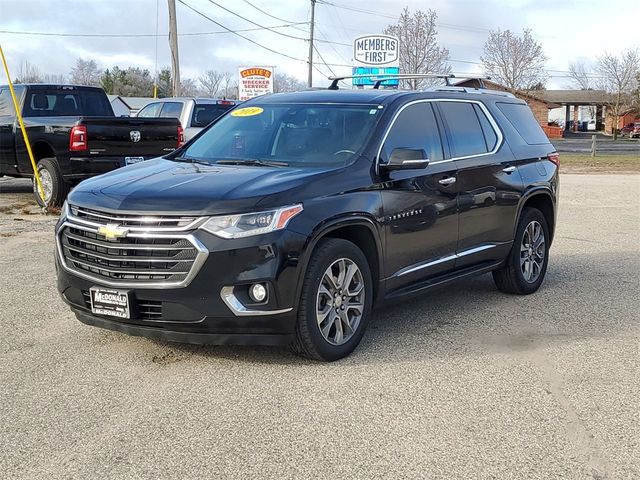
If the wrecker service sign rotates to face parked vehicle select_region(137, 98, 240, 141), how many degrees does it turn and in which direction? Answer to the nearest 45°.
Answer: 0° — it already faces it

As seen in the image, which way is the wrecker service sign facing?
toward the camera

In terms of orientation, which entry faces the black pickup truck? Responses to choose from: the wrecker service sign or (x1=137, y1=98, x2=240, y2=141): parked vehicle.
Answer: the wrecker service sign

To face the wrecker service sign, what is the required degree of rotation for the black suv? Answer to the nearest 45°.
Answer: approximately 135° to its right

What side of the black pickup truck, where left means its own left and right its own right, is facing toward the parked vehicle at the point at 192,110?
right

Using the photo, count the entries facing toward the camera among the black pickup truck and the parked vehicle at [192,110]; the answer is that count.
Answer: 0

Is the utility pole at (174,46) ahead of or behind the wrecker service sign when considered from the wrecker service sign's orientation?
ahead

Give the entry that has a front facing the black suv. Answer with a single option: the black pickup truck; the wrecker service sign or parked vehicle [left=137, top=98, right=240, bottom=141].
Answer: the wrecker service sign

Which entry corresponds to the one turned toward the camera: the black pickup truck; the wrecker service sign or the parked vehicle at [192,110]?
the wrecker service sign

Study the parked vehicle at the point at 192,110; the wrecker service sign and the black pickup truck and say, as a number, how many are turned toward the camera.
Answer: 1

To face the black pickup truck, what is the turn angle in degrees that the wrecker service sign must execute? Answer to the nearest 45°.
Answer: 0° — it already faces it

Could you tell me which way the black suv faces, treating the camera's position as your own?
facing the viewer and to the left of the viewer
